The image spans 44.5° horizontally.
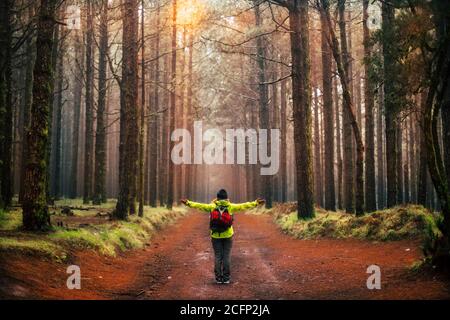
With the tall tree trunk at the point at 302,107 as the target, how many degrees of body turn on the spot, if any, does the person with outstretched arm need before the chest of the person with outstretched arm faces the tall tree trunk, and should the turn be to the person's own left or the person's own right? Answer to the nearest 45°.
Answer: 0° — they already face it

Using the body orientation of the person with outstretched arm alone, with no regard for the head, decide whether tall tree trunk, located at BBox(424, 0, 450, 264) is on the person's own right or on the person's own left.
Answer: on the person's own right

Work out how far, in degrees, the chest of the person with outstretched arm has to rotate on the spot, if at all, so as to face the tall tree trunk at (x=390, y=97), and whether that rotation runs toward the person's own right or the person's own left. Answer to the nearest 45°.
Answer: approximately 45° to the person's own right

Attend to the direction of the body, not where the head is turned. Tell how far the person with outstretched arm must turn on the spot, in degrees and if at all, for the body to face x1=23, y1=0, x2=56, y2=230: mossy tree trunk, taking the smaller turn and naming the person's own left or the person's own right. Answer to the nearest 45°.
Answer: approximately 90° to the person's own left

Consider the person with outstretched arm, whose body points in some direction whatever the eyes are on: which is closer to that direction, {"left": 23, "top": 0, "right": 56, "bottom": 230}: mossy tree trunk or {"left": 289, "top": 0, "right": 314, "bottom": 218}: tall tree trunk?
the tall tree trunk

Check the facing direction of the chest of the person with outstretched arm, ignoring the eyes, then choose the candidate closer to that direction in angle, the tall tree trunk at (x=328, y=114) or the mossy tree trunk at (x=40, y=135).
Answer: the tall tree trunk

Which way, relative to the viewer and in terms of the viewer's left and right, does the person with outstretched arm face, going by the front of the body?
facing away from the viewer
